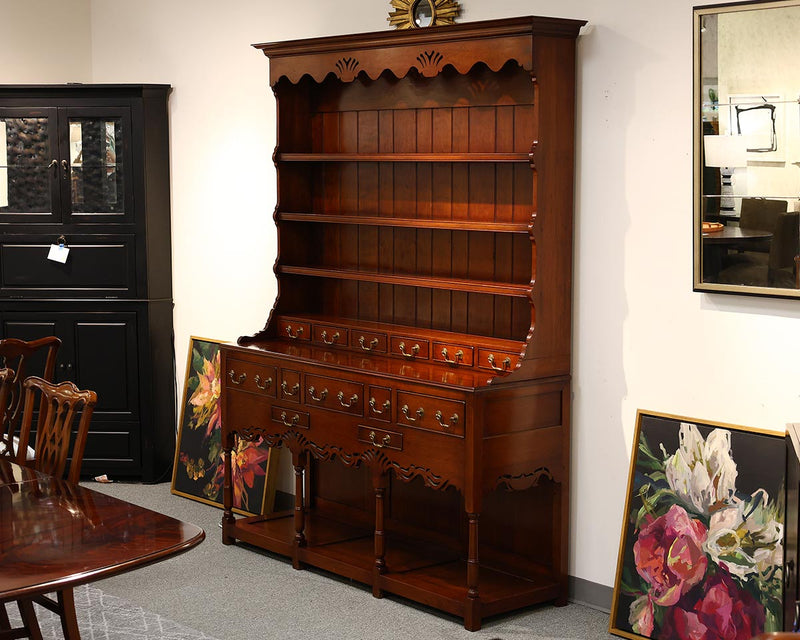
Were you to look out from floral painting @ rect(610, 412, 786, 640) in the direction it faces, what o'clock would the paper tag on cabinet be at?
The paper tag on cabinet is roughly at 4 o'clock from the floral painting.

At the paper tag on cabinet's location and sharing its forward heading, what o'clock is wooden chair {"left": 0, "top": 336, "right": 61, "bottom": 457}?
The wooden chair is roughly at 12 o'clock from the paper tag on cabinet.

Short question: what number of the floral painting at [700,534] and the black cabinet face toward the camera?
2

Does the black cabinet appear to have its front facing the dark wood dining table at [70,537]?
yes

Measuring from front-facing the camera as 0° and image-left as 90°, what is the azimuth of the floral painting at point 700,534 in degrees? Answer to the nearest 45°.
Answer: approximately 0°

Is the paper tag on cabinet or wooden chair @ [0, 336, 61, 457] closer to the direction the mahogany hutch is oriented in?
the wooden chair

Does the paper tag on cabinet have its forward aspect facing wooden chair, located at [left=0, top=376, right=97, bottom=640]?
yes

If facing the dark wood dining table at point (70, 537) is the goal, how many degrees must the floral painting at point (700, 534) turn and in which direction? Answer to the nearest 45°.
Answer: approximately 45° to its right

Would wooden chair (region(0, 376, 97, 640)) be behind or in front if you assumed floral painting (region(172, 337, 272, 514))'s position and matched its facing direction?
in front

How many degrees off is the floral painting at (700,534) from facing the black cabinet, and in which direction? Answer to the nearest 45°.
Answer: approximately 135° to its right
